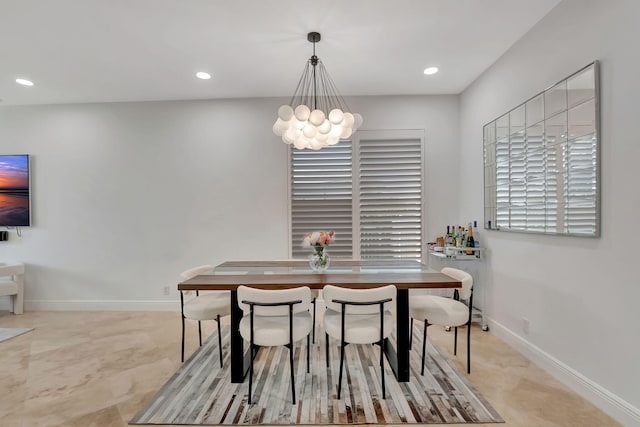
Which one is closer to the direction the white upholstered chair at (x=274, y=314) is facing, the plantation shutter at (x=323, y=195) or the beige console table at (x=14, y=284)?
the plantation shutter

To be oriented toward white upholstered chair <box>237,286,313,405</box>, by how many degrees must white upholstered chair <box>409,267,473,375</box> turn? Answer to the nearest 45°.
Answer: approximately 45° to its left

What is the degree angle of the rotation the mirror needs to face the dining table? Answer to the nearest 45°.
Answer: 0° — it already faces it

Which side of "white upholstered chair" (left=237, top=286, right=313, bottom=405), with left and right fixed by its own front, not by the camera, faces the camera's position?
back

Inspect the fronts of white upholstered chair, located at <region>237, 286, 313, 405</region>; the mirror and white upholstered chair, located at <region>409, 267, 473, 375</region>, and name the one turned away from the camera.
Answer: white upholstered chair, located at <region>237, 286, 313, 405</region>

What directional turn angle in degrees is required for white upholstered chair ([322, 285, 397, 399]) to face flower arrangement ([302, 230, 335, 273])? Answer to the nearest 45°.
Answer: approximately 45° to its left

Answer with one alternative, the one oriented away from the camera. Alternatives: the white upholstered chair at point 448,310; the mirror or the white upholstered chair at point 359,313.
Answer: the white upholstered chair at point 359,313

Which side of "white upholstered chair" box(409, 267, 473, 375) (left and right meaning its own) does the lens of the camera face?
left

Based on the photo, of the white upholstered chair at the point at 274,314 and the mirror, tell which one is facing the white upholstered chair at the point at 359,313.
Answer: the mirror

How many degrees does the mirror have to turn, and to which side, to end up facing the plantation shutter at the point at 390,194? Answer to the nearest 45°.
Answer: approximately 90° to its right

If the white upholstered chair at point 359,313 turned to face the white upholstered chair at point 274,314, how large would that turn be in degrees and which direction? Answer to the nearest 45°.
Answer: approximately 90° to its left

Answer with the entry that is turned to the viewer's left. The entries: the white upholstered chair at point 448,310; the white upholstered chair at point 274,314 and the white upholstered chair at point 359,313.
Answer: the white upholstered chair at point 448,310

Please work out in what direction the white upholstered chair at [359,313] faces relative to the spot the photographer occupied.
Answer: facing away from the viewer

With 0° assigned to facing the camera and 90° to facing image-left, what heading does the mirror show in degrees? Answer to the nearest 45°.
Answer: approximately 45°
